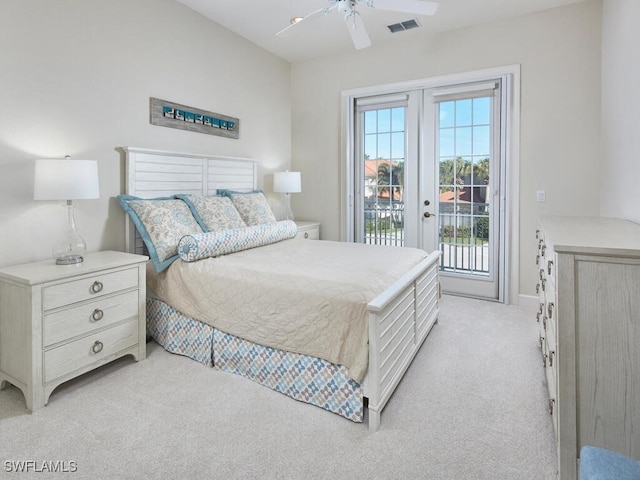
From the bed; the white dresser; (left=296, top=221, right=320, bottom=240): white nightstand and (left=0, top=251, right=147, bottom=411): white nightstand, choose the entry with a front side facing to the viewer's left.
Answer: the white dresser

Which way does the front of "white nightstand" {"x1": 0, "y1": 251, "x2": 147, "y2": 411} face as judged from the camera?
facing the viewer and to the right of the viewer

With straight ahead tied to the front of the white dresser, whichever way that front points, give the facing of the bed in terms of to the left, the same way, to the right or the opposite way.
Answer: the opposite way

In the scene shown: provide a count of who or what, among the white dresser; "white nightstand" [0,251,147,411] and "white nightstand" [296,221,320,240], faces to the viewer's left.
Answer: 1

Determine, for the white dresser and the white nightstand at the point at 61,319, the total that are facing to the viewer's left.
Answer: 1

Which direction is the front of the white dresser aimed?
to the viewer's left

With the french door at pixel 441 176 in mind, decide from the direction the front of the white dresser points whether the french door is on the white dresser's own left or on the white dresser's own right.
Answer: on the white dresser's own right

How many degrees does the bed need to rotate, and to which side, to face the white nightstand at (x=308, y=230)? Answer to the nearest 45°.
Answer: approximately 135° to its left

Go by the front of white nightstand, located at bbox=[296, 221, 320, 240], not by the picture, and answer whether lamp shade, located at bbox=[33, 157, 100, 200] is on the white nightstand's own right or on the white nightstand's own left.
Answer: on the white nightstand's own right

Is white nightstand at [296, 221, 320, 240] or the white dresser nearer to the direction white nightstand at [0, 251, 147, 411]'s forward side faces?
the white dresser
